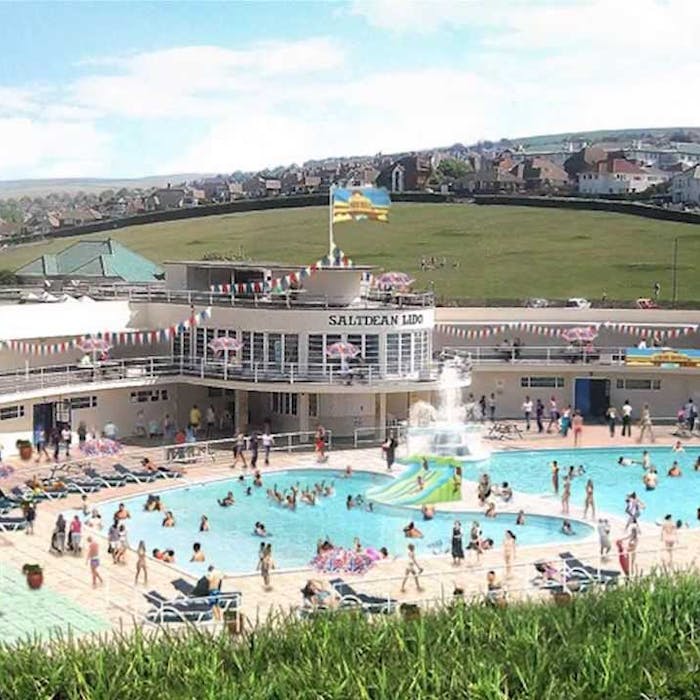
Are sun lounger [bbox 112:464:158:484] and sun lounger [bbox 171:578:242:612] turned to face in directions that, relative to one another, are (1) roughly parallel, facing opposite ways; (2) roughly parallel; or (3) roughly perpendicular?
roughly parallel

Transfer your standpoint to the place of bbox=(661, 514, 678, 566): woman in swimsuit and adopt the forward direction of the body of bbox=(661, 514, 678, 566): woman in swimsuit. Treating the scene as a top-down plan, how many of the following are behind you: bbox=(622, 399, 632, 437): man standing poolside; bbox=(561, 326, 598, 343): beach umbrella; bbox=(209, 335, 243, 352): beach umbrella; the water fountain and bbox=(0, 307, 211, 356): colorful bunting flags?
0

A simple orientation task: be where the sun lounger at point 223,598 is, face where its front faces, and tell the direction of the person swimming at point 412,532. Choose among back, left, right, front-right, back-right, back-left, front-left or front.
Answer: front-left

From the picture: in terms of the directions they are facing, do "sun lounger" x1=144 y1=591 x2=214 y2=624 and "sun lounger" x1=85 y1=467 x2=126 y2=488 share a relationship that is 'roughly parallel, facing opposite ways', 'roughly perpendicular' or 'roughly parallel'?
roughly parallel

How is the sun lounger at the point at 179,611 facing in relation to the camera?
to the viewer's right

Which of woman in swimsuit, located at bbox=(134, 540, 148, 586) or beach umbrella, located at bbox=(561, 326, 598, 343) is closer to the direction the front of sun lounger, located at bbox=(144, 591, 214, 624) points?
the beach umbrella

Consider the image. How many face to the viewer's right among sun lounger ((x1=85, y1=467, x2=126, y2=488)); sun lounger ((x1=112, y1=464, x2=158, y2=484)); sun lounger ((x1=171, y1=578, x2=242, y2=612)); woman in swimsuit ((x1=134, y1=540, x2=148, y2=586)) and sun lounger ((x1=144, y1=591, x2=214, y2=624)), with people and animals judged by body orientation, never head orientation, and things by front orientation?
4

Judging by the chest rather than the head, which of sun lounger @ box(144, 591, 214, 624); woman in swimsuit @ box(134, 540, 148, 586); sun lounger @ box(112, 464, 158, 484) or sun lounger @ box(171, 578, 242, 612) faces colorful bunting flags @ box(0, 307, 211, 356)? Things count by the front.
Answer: the woman in swimsuit

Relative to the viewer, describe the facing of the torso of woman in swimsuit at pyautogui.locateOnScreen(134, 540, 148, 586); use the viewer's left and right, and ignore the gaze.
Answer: facing away from the viewer

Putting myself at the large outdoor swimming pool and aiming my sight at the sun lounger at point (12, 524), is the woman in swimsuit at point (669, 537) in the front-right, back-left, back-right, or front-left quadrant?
back-left

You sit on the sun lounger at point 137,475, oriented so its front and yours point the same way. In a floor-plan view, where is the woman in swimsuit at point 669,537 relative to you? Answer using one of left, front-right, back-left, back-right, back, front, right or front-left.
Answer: front-right

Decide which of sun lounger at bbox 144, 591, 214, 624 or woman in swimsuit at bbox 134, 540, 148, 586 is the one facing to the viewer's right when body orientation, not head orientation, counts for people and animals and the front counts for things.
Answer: the sun lounger

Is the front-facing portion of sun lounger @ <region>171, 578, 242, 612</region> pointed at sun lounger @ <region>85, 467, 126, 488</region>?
no

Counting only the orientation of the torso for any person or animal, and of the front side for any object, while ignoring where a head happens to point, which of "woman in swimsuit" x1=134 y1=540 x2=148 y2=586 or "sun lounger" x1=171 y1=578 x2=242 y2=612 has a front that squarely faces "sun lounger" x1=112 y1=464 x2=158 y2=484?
the woman in swimsuit

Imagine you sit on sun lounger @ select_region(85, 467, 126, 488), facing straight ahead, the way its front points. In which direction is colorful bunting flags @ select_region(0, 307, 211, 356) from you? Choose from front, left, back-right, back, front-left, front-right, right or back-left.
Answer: left

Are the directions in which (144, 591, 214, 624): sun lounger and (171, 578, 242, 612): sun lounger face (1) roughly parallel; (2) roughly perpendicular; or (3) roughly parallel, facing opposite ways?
roughly parallel
